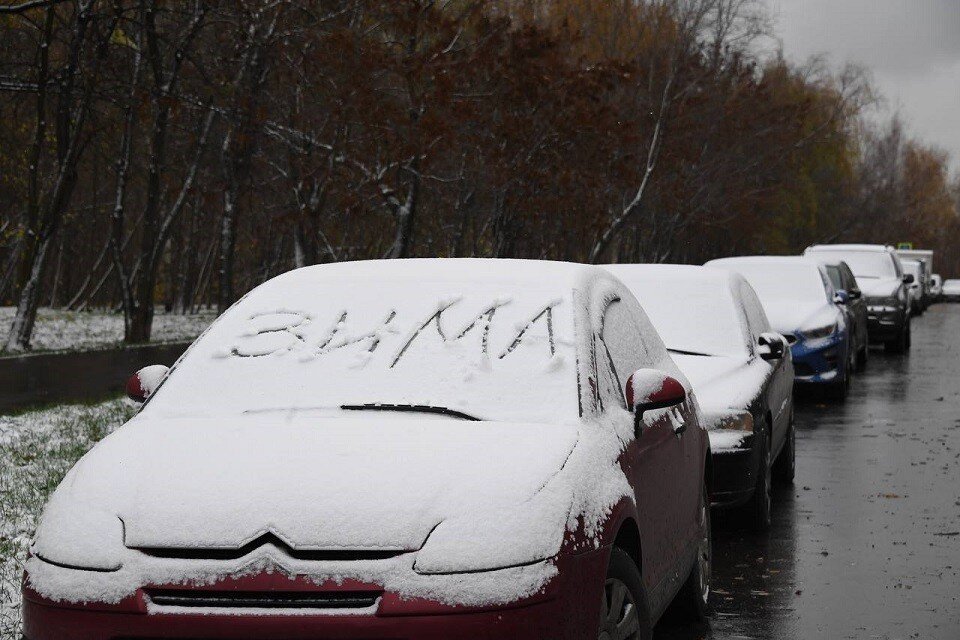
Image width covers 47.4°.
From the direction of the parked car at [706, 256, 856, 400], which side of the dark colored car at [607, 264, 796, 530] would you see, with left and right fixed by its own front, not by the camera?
back

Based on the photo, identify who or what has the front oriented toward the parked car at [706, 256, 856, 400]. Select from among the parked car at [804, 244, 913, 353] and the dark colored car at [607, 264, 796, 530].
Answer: the parked car at [804, 244, 913, 353]

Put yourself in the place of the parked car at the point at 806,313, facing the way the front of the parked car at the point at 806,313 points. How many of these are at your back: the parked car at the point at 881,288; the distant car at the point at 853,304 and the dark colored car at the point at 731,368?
2

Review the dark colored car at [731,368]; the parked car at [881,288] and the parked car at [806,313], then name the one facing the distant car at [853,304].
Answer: the parked car at [881,288]

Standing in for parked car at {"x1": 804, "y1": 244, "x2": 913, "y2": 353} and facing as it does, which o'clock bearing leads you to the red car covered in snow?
The red car covered in snow is roughly at 12 o'clock from the parked car.

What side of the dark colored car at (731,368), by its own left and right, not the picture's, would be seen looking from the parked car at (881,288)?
back

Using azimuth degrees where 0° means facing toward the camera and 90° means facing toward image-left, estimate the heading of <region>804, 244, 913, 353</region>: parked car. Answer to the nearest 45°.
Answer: approximately 0°

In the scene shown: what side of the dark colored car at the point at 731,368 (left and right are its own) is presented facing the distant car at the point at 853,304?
back

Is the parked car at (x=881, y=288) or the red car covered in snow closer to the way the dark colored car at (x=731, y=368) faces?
the red car covered in snow

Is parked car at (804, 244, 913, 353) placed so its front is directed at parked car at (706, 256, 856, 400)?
yes

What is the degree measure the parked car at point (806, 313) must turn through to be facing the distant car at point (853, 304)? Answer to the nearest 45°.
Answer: approximately 180°
